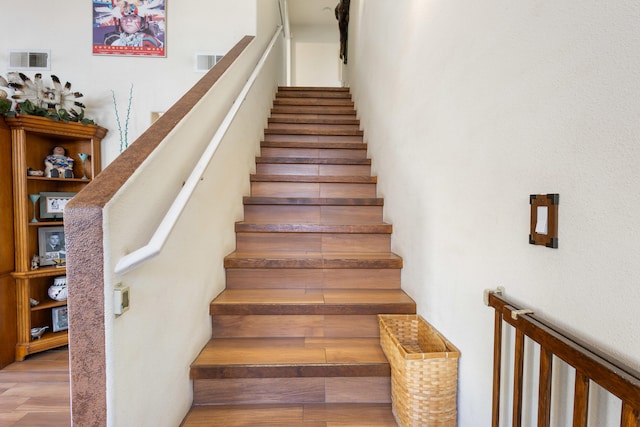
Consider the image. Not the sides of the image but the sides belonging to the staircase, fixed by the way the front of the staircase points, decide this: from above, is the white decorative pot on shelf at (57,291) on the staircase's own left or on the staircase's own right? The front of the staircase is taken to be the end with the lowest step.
on the staircase's own right

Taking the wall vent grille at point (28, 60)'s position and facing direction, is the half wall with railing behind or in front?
in front

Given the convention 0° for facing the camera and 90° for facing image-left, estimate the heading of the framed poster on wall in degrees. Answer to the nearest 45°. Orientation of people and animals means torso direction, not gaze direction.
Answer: approximately 0°

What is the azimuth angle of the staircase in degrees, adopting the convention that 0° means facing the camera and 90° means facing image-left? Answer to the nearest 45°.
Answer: approximately 0°

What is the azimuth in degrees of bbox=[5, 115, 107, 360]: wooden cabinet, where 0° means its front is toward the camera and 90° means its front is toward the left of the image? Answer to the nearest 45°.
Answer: approximately 315°
